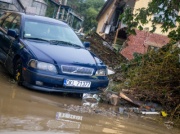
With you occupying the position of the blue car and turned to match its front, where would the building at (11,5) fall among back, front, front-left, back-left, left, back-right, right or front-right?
back-left

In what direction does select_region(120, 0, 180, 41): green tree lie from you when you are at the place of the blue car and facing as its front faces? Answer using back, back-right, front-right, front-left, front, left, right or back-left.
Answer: left

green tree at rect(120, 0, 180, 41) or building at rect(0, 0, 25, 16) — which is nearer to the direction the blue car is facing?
the green tree

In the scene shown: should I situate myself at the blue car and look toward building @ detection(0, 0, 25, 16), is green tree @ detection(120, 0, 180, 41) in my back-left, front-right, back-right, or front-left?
front-right

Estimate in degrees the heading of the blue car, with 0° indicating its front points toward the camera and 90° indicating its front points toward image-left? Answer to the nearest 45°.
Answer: approximately 315°
